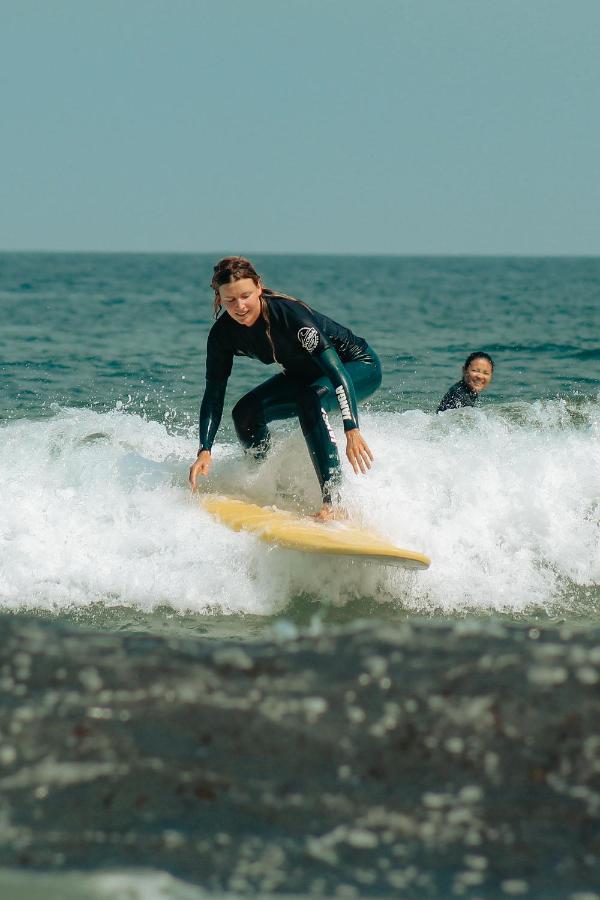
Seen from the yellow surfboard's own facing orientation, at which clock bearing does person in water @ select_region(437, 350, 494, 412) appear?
The person in water is roughly at 8 o'clock from the yellow surfboard.

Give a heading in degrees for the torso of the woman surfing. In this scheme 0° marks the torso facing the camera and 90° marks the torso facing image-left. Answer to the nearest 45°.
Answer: approximately 45°

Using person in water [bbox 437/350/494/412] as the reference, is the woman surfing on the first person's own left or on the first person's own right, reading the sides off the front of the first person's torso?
on the first person's own right

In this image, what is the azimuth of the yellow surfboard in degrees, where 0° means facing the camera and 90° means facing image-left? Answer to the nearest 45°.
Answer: approximately 315°

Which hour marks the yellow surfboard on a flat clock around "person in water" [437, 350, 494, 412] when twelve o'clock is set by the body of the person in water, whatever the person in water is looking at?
The yellow surfboard is roughly at 2 o'clock from the person in water.

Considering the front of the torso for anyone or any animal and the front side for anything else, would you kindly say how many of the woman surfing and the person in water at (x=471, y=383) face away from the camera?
0
